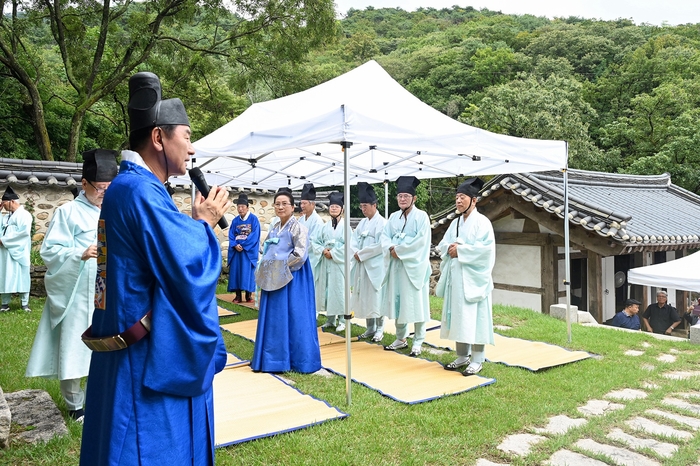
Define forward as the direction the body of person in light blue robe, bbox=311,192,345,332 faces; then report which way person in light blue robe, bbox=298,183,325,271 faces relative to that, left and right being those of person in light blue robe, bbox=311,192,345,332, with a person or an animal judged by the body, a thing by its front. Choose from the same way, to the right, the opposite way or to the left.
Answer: the same way

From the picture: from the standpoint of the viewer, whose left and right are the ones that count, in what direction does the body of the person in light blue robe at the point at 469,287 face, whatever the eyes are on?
facing the viewer and to the left of the viewer

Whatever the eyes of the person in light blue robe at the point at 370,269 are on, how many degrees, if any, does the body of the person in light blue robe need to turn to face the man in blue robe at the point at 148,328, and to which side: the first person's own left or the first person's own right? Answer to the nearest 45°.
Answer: approximately 45° to the first person's own left

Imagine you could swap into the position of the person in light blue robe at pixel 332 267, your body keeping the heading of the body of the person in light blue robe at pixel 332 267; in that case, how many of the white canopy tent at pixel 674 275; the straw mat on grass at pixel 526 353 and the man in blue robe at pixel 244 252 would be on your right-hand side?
1

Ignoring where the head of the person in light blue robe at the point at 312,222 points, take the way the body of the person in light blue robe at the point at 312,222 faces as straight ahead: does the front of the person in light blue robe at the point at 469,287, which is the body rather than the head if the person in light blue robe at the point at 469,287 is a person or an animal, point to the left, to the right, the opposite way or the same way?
the same way

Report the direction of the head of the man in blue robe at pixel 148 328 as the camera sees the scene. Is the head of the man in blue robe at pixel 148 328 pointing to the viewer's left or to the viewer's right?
to the viewer's right

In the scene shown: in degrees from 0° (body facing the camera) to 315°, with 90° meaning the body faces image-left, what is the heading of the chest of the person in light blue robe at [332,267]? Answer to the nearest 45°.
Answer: approximately 45°

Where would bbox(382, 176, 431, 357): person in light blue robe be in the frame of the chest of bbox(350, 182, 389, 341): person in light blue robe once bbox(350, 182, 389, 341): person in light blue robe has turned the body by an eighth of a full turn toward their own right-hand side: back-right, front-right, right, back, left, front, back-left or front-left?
back-left

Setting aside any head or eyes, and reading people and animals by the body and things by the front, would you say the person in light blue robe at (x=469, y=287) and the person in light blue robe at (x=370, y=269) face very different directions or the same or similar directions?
same or similar directions

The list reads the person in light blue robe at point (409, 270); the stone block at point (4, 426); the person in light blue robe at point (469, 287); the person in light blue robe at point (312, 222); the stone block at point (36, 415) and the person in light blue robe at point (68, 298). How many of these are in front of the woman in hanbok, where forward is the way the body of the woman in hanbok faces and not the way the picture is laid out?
3

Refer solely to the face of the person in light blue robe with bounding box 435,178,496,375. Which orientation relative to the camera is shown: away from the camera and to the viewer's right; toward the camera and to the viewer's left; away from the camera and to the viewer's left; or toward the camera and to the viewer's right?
toward the camera and to the viewer's left

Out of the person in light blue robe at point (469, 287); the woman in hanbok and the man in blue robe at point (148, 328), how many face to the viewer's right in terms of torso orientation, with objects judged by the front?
1

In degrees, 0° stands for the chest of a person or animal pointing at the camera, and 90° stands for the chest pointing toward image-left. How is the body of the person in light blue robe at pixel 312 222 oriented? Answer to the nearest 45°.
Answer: approximately 45°

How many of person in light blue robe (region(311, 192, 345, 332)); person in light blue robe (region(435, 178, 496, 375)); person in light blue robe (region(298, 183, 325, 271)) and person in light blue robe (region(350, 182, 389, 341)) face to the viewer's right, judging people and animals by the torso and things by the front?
0

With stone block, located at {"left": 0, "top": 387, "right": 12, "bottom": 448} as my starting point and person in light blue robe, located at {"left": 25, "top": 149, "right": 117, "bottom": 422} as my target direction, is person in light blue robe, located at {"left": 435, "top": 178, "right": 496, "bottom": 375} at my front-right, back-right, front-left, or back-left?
front-right

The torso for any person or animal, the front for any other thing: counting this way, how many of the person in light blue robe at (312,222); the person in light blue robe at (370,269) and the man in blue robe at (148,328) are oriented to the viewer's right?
1

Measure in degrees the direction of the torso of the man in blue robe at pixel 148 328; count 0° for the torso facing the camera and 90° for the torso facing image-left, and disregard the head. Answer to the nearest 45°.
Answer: approximately 270°

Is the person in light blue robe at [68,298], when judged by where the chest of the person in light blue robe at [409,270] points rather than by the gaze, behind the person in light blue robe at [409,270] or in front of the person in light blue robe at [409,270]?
in front
